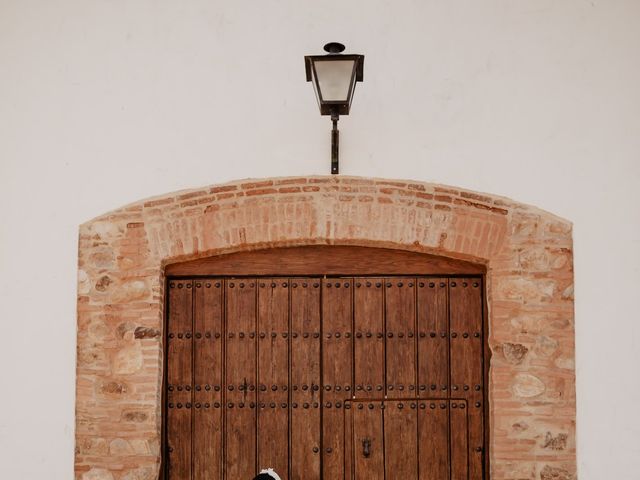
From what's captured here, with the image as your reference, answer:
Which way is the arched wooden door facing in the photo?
toward the camera

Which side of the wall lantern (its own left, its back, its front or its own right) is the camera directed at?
front

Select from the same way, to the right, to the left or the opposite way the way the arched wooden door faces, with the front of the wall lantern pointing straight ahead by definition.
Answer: the same way

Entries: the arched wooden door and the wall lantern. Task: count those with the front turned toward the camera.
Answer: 2
